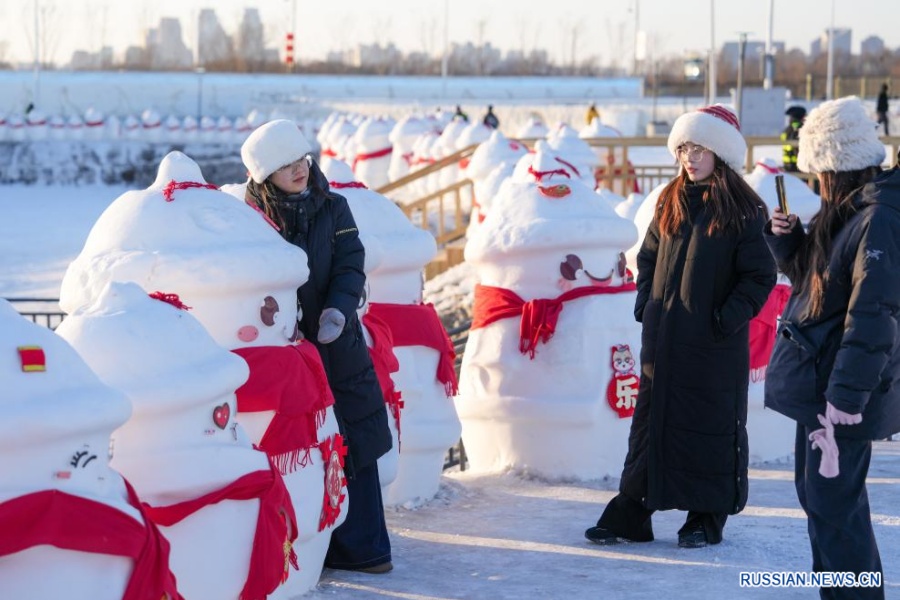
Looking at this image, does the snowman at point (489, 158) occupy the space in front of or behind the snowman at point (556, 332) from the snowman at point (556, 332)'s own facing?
behind

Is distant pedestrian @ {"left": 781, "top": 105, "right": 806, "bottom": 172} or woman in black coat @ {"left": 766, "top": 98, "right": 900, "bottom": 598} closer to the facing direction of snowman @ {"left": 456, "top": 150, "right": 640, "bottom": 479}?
the woman in black coat

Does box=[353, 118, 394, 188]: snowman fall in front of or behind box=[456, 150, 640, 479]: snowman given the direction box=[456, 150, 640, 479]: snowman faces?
behind

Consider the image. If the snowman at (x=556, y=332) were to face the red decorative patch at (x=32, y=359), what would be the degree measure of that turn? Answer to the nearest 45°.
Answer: approximately 45° to its right

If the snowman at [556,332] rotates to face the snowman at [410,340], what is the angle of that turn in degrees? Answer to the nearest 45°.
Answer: approximately 90° to its right

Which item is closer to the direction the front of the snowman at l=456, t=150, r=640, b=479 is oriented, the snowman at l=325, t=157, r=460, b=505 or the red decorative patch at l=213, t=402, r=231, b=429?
the red decorative patch

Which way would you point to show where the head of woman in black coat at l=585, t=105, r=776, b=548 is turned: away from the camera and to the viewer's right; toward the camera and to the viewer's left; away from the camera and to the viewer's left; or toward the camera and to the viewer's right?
toward the camera and to the viewer's left

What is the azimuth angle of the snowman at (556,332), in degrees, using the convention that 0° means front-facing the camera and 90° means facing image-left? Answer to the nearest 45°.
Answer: approximately 315°

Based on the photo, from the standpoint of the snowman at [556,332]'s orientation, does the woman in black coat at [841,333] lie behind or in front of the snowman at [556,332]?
in front

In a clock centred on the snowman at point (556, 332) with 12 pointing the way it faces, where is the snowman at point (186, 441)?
the snowman at point (186, 441) is roughly at 2 o'clock from the snowman at point (556, 332).

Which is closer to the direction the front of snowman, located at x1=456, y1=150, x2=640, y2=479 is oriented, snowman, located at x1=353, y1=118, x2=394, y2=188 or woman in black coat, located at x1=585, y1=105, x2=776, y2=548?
the woman in black coat

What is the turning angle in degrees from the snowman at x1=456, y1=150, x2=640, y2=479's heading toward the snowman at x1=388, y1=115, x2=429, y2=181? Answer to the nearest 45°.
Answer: approximately 135° to its left

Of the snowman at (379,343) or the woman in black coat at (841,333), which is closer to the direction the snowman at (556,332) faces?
the woman in black coat

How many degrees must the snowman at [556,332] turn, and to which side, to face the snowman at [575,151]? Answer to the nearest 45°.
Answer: approximately 135° to its left
